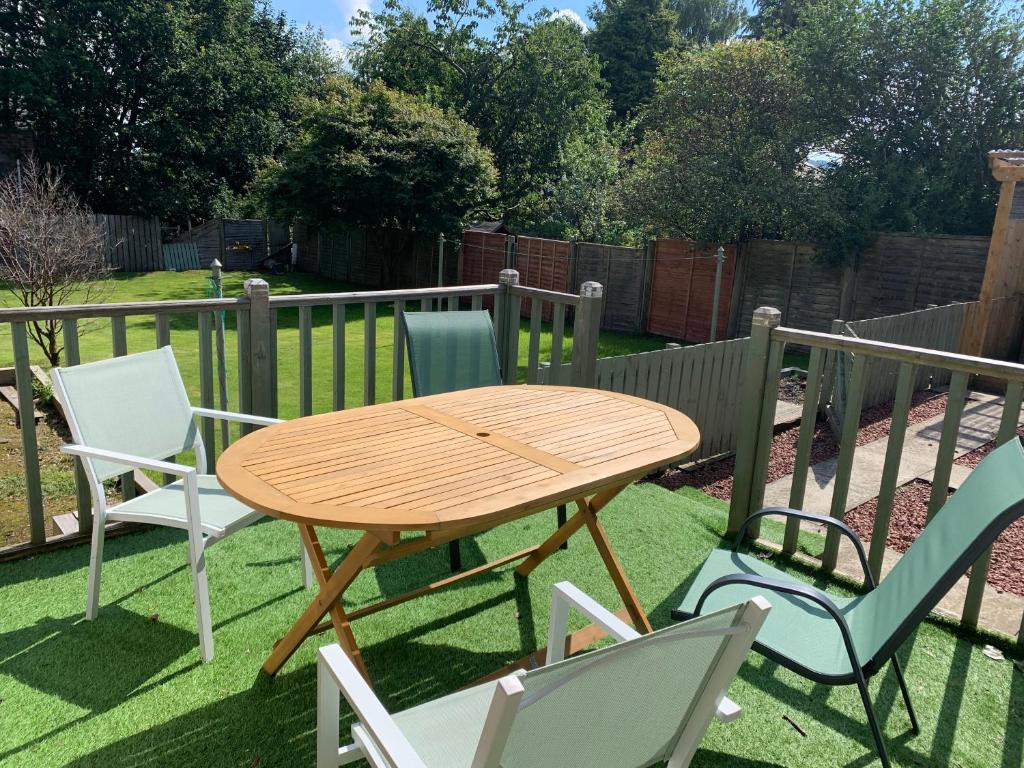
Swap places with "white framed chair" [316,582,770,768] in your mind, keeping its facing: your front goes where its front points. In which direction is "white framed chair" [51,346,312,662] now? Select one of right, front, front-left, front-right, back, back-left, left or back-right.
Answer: front

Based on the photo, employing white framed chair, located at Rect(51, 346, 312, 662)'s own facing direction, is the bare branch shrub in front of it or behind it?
behind

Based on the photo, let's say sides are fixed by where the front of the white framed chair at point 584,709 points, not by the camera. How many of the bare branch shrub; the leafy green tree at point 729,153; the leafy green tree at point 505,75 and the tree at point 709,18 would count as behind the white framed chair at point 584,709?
0

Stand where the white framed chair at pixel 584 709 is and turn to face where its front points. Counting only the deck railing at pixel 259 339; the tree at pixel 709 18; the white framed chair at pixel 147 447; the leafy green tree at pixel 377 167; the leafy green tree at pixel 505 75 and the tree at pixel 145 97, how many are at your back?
0

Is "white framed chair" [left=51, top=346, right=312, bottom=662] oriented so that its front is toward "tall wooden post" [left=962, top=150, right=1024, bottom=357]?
no

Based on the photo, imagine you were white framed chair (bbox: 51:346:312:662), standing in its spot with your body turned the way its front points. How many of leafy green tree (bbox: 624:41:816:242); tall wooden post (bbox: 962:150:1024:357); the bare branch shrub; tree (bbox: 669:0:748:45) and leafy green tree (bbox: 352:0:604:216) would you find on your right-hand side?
0

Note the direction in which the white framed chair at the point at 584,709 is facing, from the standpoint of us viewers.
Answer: facing away from the viewer and to the left of the viewer

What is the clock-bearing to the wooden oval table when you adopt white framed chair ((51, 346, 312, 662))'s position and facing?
The wooden oval table is roughly at 12 o'clock from the white framed chair.

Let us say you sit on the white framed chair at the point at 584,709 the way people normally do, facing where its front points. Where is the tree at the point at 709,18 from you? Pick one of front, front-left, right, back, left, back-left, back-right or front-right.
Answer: front-right

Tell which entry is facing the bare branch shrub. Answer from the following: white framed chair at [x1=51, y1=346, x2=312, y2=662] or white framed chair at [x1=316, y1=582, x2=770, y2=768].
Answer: white framed chair at [x1=316, y1=582, x2=770, y2=768]

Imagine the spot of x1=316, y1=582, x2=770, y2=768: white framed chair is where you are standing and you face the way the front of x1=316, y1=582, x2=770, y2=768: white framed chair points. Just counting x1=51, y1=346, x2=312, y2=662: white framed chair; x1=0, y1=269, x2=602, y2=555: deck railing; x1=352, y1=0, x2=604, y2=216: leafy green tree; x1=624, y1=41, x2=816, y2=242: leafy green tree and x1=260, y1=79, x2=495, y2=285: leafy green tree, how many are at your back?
0

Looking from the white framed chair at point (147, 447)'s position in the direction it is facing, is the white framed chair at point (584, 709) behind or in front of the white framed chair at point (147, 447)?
in front

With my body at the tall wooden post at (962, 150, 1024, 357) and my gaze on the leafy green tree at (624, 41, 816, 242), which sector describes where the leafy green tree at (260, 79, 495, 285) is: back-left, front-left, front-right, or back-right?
front-left

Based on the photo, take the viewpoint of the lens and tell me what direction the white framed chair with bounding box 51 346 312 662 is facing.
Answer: facing the viewer and to the right of the viewer

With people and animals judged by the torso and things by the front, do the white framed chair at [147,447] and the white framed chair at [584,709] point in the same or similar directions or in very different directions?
very different directions

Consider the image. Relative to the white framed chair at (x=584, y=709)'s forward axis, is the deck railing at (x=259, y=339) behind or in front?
in front

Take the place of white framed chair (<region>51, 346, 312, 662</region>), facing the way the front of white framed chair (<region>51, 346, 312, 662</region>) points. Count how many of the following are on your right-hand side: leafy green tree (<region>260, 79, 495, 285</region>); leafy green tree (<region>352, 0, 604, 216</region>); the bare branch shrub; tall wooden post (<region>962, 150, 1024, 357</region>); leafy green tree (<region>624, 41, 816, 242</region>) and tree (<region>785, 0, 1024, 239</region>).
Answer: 0

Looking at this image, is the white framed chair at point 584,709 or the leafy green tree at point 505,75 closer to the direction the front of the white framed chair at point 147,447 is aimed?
the white framed chair

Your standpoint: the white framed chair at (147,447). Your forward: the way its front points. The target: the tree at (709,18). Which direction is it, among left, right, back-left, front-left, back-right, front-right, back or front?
left

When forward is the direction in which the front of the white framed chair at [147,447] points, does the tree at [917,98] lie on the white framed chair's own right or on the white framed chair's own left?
on the white framed chair's own left

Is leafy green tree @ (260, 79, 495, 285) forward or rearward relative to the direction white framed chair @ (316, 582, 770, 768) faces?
forward
